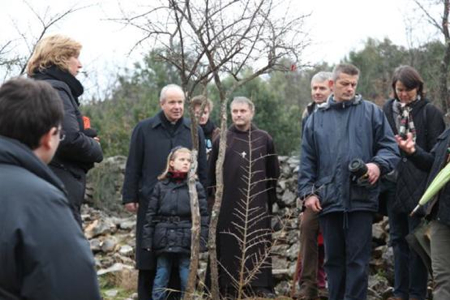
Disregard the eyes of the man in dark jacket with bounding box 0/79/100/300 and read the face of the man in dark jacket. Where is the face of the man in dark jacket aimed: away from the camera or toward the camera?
away from the camera

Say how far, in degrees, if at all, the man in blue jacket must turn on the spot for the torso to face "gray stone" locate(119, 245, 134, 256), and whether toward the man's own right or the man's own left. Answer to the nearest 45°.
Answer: approximately 135° to the man's own right

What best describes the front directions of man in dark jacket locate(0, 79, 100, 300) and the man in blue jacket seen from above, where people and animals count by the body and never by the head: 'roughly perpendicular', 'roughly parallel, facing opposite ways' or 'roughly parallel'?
roughly parallel, facing opposite ways

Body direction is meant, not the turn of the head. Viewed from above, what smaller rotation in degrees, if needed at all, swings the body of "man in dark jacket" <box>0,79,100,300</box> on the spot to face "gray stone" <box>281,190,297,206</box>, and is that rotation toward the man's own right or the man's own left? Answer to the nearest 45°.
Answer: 0° — they already face it

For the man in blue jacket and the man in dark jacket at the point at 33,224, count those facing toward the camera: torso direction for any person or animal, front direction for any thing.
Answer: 1

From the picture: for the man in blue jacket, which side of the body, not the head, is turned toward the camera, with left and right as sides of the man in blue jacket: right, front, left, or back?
front

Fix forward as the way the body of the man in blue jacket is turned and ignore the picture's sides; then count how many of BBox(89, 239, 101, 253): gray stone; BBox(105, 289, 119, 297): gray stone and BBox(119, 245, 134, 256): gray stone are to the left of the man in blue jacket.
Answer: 0

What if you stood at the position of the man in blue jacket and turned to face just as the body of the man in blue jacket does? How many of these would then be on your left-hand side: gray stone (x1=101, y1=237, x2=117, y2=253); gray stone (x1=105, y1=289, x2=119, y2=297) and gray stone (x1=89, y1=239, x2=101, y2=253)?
0

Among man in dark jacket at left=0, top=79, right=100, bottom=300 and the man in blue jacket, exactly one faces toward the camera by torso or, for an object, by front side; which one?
the man in blue jacket

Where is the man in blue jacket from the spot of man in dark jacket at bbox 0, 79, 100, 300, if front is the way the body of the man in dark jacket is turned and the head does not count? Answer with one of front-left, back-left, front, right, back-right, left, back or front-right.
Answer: front

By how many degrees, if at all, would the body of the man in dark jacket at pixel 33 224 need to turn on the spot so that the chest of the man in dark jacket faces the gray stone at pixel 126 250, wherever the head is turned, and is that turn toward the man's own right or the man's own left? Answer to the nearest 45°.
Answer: approximately 45° to the man's own left

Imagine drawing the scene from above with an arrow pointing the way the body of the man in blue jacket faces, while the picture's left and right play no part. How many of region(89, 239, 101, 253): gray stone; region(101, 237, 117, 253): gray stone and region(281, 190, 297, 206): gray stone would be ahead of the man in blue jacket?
0

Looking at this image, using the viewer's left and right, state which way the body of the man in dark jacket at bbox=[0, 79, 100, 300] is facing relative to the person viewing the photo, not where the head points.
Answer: facing away from the viewer and to the right of the viewer

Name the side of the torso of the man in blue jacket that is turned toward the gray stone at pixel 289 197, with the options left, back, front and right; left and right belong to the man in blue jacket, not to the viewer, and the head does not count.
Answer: back

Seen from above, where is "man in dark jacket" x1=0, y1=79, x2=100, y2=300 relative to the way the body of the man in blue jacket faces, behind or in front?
in front

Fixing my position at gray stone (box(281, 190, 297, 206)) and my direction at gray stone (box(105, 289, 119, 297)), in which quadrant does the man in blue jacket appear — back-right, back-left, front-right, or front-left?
front-left

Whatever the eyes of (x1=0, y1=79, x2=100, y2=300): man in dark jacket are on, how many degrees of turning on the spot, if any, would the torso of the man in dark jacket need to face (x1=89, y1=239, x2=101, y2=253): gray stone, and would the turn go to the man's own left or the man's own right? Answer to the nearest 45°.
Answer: approximately 45° to the man's own left

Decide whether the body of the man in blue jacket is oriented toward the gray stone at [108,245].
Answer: no

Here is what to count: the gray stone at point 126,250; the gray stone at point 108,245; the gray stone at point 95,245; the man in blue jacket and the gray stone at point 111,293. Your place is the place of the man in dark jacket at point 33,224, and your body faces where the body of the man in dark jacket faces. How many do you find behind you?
0
